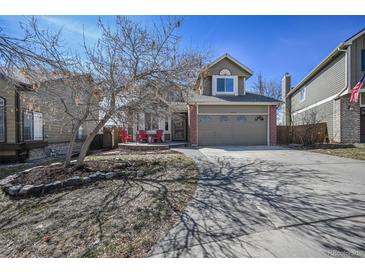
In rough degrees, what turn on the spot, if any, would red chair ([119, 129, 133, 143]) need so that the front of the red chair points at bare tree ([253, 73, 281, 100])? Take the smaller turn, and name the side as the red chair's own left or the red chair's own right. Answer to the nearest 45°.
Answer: approximately 90° to the red chair's own left

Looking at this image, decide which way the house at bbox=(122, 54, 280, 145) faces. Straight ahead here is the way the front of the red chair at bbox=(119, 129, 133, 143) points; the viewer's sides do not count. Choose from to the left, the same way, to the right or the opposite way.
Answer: to the right

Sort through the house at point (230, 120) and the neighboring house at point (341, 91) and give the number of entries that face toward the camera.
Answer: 2

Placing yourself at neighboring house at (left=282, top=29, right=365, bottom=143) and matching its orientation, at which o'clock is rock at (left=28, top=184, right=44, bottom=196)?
The rock is roughly at 1 o'clock from the neighboring house.

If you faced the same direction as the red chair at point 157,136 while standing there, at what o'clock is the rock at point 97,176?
The rock is roughly at 11 o'clock from the red chair.

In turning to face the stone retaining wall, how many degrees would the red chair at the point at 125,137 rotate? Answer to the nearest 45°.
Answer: approximately 45° to its right

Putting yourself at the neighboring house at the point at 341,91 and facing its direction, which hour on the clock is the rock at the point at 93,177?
The rock is roughly at 1 o'clock from the neighboring house.

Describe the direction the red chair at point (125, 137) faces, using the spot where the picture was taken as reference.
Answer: facing the viewer and to the right of the viewer

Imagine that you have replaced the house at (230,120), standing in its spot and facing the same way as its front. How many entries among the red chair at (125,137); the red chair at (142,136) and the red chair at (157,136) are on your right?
3

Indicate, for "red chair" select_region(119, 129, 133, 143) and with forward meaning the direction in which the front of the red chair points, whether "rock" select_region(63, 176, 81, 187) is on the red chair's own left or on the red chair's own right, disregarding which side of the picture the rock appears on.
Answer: on the red chair's own right

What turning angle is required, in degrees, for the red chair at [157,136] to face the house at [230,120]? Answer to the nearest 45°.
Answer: approximately 135° to its left

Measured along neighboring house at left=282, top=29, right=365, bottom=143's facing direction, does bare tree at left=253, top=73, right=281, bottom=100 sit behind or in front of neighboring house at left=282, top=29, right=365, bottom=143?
behind

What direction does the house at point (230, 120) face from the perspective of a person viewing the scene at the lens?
facing the viewer
